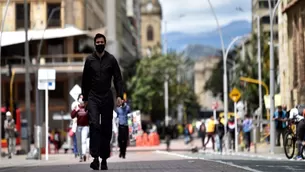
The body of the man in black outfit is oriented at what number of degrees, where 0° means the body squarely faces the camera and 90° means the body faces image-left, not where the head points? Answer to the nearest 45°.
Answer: approximately 0°

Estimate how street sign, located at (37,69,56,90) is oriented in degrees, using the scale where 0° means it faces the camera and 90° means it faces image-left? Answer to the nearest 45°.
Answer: approximately 0°

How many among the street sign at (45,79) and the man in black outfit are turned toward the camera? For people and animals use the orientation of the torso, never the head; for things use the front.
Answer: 2

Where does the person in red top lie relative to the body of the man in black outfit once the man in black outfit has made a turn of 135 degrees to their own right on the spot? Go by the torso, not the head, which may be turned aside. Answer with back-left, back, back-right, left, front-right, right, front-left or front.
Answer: front-right

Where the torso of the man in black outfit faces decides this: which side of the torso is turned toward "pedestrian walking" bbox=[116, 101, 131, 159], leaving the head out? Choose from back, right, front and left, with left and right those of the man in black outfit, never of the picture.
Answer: back

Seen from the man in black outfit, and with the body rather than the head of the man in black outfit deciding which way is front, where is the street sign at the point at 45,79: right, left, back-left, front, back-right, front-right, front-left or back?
back

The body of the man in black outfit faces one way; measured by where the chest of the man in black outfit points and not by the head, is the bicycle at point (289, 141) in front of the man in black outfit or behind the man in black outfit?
behind
